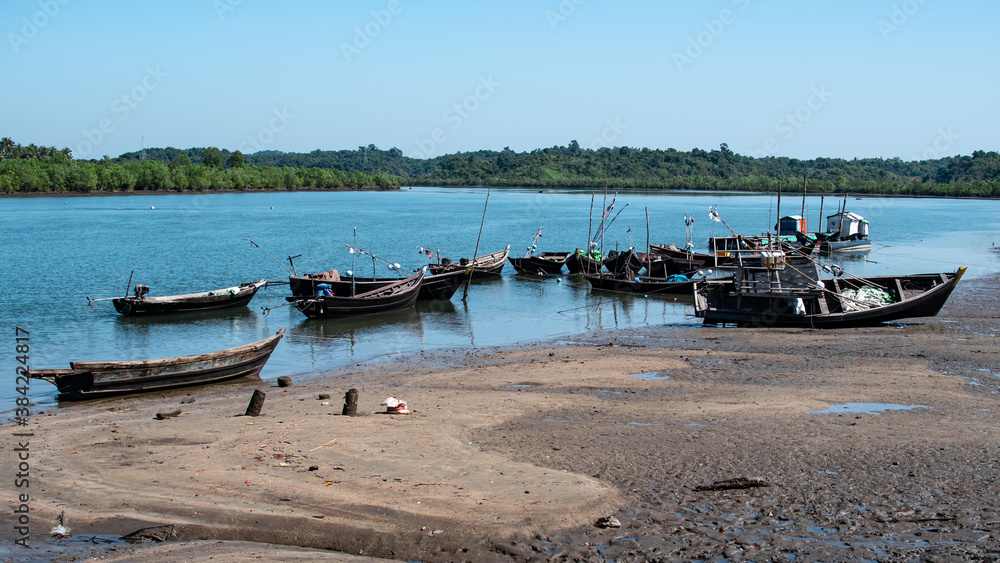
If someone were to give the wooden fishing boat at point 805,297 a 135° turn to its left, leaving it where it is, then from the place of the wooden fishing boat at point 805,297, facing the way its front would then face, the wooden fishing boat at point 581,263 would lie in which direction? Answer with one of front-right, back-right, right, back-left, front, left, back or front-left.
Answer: front

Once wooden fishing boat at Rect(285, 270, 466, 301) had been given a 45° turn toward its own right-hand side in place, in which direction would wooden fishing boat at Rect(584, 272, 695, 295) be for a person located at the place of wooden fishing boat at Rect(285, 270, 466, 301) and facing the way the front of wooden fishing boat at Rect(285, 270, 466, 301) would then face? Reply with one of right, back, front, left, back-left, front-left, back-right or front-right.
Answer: front-left

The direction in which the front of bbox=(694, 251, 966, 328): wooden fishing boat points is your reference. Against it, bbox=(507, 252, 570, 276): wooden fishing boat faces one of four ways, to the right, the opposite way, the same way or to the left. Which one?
the same way

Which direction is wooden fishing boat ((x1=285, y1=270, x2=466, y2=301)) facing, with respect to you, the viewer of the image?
facing to the right of the viewer

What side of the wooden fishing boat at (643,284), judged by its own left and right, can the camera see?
left

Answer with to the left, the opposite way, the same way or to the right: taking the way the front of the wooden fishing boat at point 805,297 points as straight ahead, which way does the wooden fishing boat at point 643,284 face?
the opposite way

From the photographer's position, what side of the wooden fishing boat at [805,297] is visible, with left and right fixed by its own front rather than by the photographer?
right
